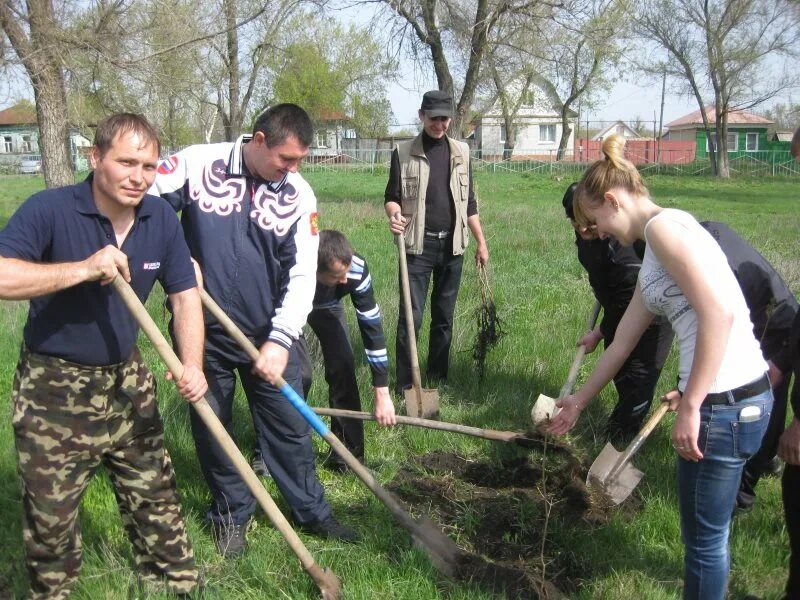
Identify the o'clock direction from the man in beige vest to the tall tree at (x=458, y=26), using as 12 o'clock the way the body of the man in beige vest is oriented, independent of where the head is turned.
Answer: The tall tree is roughly at 6 o'clock from the man in beige vest.

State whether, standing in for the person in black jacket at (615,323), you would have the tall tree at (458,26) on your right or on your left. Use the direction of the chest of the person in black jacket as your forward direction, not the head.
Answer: on your right

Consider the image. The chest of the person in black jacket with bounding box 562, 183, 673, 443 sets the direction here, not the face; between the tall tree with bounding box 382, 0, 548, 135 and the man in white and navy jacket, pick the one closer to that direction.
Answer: the man in white and navy jacket

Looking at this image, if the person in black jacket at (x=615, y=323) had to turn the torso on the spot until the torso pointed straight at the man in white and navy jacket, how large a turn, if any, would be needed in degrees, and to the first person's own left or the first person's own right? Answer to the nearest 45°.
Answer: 0° — they already face them

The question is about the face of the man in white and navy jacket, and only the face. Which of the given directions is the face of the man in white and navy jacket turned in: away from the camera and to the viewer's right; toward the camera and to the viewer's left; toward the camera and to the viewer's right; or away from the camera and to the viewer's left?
toward the camera and to the viewer's right

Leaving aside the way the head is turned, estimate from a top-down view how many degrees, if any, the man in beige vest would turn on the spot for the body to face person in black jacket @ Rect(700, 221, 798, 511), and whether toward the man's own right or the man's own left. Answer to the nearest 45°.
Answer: approximately 45° to the man's own left

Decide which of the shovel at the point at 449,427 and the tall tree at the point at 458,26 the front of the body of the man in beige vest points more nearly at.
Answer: the shovel

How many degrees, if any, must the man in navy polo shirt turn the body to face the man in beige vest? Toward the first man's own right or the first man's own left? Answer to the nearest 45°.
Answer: approximately 90° to the first man's own left

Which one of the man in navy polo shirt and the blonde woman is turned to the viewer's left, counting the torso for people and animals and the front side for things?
the blonde woman

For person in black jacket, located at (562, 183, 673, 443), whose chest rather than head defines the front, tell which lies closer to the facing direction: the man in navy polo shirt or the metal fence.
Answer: the man in navy polo shirt

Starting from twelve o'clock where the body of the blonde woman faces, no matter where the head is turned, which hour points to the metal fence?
The metal fence is roughly at 3 o'clock from the blonde woman.
